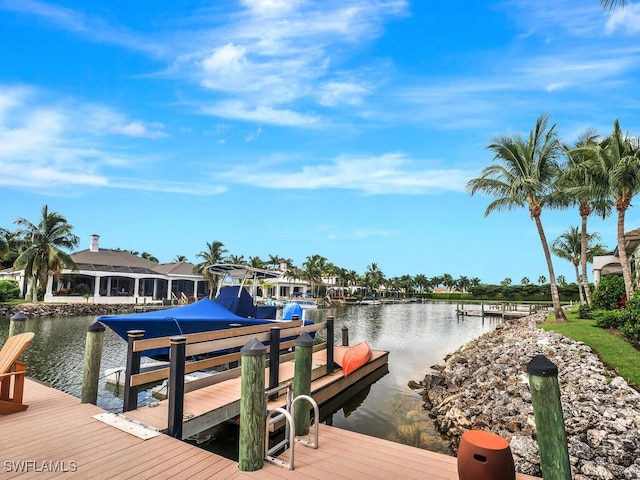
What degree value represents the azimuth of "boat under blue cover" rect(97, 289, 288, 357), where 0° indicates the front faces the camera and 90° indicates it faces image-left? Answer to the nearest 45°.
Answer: approximately 90°

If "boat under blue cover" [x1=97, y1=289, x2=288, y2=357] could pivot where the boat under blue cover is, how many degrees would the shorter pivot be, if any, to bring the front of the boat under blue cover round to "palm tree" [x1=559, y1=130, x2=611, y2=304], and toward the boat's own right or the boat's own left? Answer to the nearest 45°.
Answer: approximately 180°

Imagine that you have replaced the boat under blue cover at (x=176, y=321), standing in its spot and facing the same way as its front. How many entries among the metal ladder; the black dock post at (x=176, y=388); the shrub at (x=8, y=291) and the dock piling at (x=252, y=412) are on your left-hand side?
3

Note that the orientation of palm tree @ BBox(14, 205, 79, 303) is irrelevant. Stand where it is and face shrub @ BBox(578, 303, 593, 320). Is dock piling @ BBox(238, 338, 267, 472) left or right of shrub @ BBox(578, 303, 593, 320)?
right

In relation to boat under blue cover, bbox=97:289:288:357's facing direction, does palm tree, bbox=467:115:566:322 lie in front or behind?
behind

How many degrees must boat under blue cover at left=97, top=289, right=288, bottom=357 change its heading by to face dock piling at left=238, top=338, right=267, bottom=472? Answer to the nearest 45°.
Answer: approximately 90° to its left

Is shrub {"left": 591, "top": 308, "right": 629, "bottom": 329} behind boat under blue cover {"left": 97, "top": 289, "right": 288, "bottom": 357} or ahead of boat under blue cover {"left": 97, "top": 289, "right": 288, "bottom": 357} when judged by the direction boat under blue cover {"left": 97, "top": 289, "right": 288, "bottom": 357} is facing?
behind

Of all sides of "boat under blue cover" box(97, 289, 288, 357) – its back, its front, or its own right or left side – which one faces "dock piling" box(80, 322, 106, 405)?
front

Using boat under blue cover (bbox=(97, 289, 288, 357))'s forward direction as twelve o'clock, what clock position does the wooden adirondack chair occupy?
The wooden adirondack chair is roughly at 10 o'clock from the boat under blue cover.

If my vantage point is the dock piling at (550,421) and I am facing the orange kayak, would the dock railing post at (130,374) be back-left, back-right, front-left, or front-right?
front-left

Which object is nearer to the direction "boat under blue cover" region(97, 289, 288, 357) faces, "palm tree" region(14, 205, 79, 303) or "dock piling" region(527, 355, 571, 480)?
the palm tree

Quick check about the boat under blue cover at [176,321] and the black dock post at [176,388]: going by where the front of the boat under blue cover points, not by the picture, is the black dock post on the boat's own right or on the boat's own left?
on the boat's own left

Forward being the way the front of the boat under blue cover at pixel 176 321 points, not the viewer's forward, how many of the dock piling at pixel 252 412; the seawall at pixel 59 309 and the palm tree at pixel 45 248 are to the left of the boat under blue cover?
1
